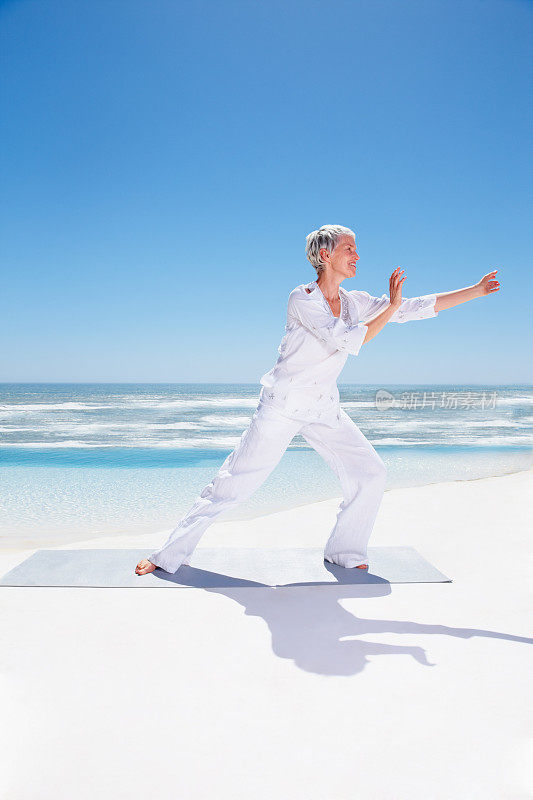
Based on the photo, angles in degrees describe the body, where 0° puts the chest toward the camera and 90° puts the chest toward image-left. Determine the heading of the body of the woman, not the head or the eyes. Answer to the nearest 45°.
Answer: approximately 315°

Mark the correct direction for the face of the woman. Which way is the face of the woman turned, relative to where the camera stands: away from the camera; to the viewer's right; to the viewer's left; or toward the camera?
to the viewer's right
